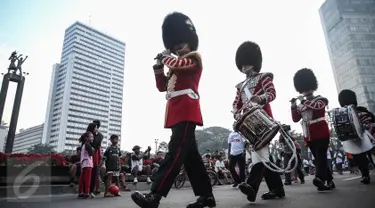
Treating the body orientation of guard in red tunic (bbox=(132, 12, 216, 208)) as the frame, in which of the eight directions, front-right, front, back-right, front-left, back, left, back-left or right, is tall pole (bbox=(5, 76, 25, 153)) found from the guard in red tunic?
right

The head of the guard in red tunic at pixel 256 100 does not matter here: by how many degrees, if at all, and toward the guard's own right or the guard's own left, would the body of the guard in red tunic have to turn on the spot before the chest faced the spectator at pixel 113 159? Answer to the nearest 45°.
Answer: approximately 90° to the guard's own right

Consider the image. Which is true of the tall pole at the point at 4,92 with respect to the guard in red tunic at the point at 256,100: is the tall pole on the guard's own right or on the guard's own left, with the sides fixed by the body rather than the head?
on the guard's own right

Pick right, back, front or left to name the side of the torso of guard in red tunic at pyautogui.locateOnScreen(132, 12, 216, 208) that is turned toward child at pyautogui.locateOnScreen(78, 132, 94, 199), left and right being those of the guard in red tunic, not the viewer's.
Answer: right

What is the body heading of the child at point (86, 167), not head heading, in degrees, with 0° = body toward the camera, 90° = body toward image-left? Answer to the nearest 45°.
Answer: approximately 270°

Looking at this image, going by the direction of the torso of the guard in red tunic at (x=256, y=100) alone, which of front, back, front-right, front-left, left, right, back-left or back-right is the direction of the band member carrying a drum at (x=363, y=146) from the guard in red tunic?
back

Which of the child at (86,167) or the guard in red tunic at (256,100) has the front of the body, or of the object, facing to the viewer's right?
the child

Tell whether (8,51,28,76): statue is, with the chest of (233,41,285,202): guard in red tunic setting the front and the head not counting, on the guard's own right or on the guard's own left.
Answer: on the guard's own right

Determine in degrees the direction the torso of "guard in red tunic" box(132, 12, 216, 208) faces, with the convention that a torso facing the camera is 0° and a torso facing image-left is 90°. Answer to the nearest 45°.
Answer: approximately 45°

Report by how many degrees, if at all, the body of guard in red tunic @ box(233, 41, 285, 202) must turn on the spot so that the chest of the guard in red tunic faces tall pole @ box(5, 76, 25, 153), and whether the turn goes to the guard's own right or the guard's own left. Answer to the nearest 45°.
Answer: approximately 90° to the guard's own right
